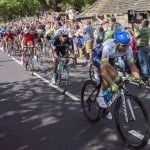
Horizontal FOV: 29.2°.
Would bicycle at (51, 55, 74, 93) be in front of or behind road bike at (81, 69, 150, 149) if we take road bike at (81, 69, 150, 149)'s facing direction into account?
behind

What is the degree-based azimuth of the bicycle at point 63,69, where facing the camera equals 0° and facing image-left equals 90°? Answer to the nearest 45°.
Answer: approximately 0°

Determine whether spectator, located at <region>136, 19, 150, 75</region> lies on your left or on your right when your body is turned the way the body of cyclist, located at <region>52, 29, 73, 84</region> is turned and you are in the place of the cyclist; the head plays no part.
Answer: on your left

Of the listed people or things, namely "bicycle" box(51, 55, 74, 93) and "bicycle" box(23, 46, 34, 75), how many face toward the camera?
2

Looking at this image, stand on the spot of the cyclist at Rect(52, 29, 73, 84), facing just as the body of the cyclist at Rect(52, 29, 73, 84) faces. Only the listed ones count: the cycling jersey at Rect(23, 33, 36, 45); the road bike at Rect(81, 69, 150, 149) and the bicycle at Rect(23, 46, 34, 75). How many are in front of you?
1

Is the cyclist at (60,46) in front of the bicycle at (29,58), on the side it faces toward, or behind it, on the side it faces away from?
in front
